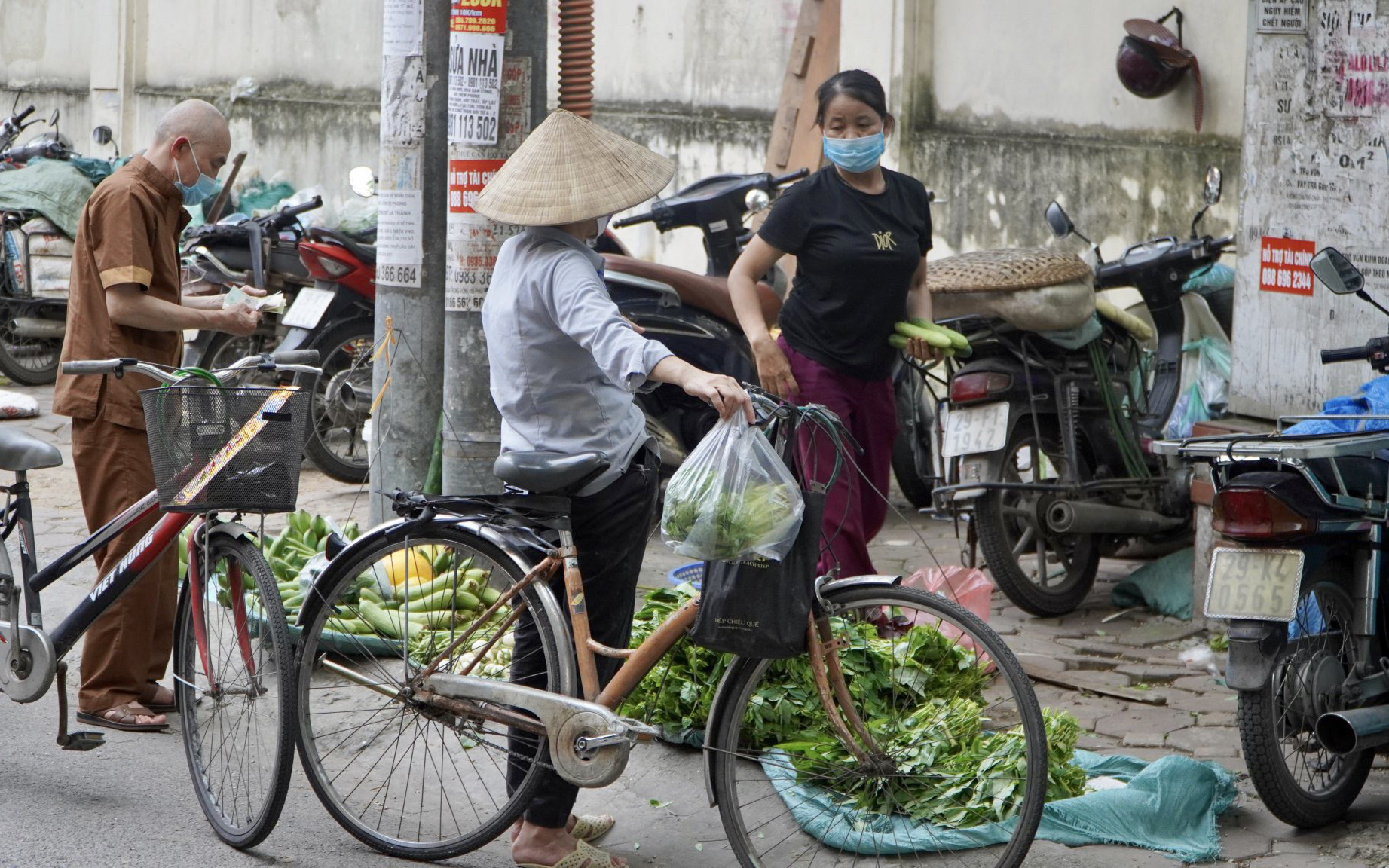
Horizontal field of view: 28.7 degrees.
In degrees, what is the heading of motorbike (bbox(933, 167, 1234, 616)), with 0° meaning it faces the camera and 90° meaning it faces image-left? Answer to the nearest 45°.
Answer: approximately 225°

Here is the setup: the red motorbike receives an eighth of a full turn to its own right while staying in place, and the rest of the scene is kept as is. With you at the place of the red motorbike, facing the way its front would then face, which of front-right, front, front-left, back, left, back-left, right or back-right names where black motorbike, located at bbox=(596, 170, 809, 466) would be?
front-right

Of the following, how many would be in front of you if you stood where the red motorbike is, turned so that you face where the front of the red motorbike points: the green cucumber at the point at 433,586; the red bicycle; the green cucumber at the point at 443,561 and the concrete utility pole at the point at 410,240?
0

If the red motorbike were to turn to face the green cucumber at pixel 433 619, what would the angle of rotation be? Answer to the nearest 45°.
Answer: approximately 135° to its right

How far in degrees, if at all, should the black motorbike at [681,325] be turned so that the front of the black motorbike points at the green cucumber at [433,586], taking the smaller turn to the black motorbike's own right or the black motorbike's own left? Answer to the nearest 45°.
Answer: approximately 135° to the black motorbike's own right

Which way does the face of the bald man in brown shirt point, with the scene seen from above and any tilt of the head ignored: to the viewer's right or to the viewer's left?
to the viewer's right

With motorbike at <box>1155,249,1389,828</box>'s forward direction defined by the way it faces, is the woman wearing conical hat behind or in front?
behind

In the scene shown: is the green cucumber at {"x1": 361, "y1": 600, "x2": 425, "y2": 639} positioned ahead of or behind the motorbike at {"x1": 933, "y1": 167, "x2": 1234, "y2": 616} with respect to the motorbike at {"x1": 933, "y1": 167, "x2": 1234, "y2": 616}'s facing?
behind

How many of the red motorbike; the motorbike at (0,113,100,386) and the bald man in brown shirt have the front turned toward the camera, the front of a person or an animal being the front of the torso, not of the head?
0

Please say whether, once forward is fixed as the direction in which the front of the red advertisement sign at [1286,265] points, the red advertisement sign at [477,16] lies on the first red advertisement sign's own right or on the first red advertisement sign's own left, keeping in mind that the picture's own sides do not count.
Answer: on the first red advertisement sign's own right

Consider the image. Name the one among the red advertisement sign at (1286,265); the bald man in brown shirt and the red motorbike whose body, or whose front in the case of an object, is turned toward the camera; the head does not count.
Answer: the red advertisement sign

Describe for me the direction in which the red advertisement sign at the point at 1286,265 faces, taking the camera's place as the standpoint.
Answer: facing the viewer

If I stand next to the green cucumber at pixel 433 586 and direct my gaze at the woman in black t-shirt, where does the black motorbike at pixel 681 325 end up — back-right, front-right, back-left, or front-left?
front-left

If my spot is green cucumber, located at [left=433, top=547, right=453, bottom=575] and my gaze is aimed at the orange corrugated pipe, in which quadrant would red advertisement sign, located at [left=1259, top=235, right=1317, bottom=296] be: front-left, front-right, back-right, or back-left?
front-right

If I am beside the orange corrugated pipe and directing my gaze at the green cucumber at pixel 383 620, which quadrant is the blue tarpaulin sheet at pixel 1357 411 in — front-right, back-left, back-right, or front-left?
front-left

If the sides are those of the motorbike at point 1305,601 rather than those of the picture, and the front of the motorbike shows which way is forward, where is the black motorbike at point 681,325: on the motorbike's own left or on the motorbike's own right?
on the motorbike's own left

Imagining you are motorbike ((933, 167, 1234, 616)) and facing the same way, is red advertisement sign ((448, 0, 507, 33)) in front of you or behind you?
behind

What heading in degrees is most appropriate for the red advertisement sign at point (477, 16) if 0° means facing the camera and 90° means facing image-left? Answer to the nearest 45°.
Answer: approximately 0°
